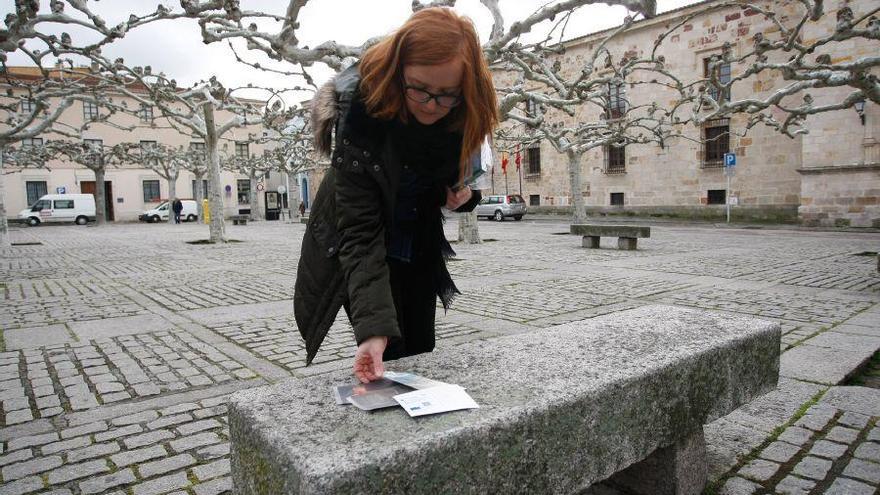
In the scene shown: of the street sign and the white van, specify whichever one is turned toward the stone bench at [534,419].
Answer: the street sign

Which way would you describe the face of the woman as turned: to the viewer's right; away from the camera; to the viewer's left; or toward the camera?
toward the camera

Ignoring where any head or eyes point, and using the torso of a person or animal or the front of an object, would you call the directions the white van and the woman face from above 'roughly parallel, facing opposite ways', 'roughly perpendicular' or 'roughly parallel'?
roughly perpendicular

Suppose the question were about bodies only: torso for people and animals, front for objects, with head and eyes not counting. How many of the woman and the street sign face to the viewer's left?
0

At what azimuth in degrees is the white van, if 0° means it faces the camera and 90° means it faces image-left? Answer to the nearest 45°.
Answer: approximately 90°

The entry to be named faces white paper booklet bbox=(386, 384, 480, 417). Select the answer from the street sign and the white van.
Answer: the street sign

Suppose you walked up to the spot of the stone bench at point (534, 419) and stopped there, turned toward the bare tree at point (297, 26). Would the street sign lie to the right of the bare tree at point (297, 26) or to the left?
right

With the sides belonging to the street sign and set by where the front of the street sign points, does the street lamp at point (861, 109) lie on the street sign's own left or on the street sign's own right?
on the street sign's own left

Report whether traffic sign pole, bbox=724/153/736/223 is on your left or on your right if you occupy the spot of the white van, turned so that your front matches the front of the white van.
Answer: on your left

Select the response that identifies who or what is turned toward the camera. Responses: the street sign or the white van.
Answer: the street sign

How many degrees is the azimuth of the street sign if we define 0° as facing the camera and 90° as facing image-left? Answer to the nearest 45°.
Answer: approximately 0°

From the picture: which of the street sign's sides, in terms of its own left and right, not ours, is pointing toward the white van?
right

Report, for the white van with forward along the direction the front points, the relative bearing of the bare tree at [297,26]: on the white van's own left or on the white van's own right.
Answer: on the white van's own left

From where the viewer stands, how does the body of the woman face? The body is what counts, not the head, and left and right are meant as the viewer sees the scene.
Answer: facing the viewer and to the right of the viewer

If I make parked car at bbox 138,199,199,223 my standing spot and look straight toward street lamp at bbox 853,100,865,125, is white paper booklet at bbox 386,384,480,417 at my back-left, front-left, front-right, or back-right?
front-right

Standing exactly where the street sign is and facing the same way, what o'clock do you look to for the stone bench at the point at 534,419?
The stone bench is roughly at 12 o'clock from the street sign.

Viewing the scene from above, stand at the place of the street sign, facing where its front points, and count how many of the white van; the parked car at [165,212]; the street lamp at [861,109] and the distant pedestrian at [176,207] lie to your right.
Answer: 3
